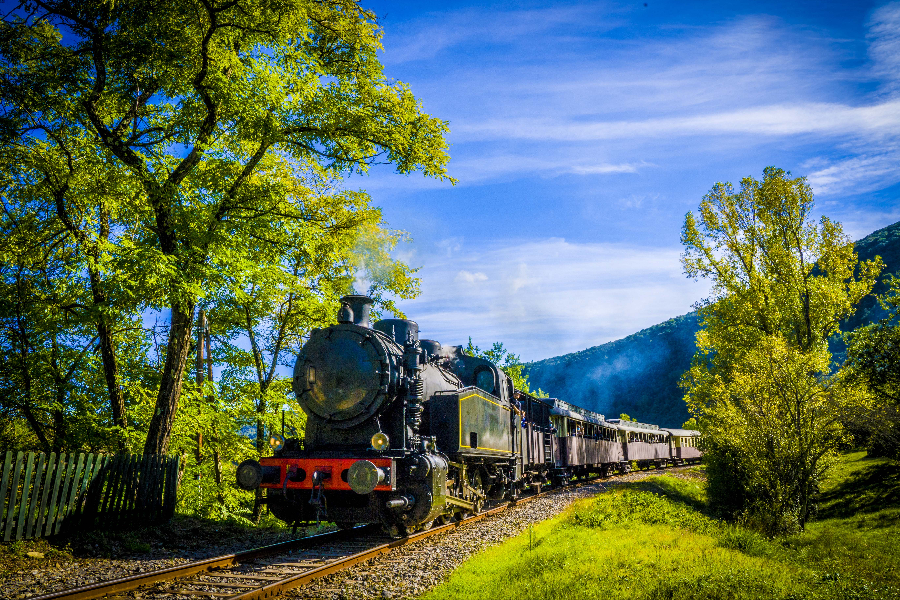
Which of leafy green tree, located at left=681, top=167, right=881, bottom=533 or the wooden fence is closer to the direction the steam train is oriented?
the wooden fence

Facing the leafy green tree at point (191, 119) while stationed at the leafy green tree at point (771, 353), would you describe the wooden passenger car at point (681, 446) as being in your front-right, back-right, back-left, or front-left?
back-right

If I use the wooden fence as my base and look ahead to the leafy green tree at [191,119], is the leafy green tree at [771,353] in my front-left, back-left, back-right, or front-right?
front-right

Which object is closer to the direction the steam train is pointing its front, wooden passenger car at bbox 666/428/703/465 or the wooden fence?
the wooden fence

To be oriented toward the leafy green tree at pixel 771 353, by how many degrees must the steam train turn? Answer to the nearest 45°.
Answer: approximately 180°

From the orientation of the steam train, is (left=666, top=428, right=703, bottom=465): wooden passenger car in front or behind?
behind
